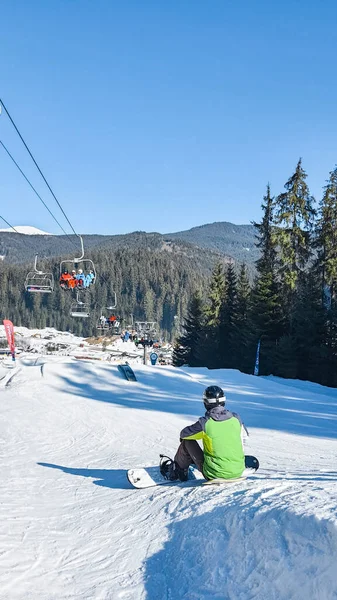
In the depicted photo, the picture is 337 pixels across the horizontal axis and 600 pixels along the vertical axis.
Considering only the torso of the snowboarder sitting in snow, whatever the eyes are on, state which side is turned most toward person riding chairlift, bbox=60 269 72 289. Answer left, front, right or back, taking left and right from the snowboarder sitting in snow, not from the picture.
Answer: front

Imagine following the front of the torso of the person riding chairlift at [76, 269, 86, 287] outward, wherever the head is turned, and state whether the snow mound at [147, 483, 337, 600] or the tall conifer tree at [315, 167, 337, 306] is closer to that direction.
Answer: the snow mound

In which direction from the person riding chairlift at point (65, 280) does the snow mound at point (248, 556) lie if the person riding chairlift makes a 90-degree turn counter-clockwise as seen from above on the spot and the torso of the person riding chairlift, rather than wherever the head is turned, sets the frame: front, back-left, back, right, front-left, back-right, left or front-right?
front-right

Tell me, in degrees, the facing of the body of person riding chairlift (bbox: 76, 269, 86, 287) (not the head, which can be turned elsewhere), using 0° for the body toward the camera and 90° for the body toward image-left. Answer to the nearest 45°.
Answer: approximately 45°

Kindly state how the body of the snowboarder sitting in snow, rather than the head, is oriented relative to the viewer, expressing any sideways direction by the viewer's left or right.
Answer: facing away from the viewer and to the left of the viewer

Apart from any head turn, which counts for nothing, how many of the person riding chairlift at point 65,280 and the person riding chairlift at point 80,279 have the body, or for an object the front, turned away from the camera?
0

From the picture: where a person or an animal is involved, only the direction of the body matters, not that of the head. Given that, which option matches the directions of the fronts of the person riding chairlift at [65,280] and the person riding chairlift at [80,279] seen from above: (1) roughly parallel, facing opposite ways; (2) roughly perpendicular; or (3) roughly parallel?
roughly parallel

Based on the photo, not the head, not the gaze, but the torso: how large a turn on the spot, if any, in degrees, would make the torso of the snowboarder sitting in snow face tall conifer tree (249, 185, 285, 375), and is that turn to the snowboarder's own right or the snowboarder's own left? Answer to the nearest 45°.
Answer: approximately 45° to the snowboarder's own right

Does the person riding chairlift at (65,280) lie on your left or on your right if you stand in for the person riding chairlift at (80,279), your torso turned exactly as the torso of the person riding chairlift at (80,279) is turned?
on your right

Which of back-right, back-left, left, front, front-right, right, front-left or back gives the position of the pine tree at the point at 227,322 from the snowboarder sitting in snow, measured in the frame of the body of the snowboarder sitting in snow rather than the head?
front-right
